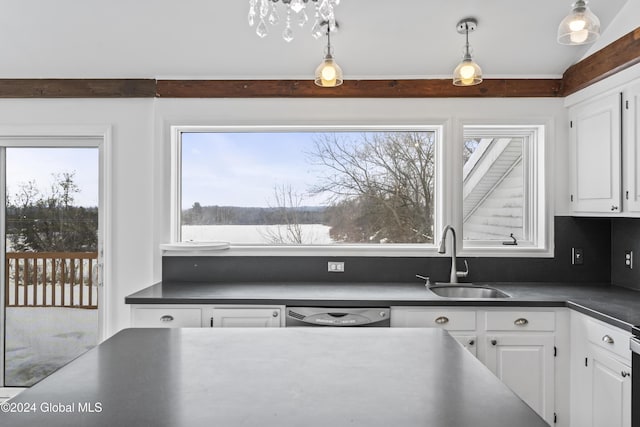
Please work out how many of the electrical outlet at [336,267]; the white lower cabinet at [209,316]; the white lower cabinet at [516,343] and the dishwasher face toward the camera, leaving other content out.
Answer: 4

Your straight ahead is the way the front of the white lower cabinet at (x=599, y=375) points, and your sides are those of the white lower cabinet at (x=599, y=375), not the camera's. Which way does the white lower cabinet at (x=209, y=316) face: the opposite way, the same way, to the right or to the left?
to the left

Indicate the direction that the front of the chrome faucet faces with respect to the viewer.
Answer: facing the viewer and to the left of the viewer

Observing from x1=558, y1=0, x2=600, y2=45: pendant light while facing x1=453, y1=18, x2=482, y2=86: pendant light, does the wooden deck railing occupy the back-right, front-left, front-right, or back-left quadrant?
front-left

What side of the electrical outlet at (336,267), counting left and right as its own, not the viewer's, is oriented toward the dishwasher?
front

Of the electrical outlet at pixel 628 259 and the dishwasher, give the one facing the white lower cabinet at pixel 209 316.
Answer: the electrical outlet

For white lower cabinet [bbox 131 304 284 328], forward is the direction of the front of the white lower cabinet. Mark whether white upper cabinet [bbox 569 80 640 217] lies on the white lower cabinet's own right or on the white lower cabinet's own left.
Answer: on the white lower cabinet's own left

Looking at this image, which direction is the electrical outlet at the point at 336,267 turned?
toward the camera

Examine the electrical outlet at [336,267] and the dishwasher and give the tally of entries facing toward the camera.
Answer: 2

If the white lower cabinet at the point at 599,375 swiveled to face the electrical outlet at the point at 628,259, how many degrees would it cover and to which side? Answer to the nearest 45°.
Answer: approximately 135° to its right

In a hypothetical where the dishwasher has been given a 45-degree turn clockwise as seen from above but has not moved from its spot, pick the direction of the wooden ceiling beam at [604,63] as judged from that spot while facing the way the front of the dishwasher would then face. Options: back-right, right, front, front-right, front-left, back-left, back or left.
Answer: back-left

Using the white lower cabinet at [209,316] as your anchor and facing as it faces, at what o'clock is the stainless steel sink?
The stainless steel sink is roughly at 9 o'clock from the white lower cabinet.

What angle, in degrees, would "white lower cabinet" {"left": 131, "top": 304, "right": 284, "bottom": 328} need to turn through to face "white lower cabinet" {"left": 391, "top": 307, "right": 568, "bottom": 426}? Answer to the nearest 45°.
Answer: approximately 90° to its left

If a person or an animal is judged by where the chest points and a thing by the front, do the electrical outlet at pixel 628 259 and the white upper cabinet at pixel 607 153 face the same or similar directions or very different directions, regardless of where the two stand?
same or similar directions
